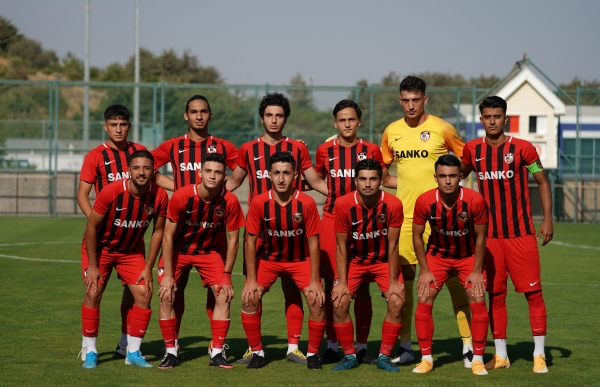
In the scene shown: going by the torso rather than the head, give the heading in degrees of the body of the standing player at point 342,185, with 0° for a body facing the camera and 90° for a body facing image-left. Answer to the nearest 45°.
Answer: approximately 0°

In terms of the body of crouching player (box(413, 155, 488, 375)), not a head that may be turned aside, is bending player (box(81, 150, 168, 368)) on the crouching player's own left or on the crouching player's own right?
on the crouching player's own right

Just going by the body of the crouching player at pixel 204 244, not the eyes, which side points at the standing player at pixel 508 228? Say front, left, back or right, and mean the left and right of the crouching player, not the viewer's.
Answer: left

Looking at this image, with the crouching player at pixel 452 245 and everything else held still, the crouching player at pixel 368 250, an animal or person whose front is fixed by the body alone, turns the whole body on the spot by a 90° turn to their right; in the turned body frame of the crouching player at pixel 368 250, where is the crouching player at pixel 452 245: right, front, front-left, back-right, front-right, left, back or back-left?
back

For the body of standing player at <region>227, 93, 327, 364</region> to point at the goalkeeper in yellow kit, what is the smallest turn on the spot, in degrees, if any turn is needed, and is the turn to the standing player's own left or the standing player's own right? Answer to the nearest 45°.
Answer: approximately 90° to the standing player's own left

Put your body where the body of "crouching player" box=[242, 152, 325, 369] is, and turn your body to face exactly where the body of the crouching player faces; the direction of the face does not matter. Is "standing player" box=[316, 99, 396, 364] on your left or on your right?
on your left

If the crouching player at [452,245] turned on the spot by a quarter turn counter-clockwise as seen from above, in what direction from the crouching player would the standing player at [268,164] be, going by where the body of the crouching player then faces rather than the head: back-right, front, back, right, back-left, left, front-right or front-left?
back

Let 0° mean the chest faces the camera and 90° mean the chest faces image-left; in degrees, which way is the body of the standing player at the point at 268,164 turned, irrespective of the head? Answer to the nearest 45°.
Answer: approximately 0°
